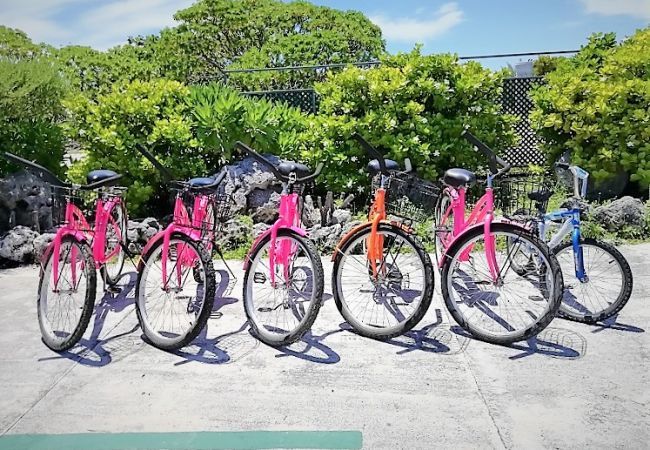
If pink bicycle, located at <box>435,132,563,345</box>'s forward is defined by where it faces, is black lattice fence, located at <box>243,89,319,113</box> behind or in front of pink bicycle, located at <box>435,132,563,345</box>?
behind

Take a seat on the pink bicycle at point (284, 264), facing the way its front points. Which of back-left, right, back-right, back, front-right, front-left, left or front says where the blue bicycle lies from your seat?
left

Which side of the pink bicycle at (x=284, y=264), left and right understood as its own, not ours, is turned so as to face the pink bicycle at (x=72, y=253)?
right

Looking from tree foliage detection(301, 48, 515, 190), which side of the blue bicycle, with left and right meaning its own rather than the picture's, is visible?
back

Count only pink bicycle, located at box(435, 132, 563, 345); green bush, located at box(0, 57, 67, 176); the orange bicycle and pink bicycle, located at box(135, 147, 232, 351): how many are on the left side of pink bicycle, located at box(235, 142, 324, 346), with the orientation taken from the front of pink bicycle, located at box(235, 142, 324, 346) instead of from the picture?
2

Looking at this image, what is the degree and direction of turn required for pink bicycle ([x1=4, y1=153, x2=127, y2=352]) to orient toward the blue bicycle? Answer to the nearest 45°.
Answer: approximately 90° to its left

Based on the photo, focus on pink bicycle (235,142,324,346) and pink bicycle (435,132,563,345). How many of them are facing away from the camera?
0

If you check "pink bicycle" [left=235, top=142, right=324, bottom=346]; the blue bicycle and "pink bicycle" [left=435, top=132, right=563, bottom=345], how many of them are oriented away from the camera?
0

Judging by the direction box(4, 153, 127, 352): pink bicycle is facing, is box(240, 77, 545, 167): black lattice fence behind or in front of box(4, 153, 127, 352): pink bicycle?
behind

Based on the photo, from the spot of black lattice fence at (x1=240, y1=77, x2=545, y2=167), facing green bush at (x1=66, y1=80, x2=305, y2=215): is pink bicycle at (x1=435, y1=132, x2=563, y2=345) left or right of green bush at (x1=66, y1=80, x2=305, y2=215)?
left

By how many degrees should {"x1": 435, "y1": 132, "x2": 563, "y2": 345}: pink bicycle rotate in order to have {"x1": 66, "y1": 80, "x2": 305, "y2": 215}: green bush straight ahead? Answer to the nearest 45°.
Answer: approximately 180°

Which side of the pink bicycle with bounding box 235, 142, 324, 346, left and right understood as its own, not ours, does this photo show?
front

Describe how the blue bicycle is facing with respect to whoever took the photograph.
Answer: facing the viewer and to the right of the viewer

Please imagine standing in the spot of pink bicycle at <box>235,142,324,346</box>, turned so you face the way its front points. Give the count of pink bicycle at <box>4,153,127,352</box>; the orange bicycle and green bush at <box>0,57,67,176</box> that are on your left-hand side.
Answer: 1
